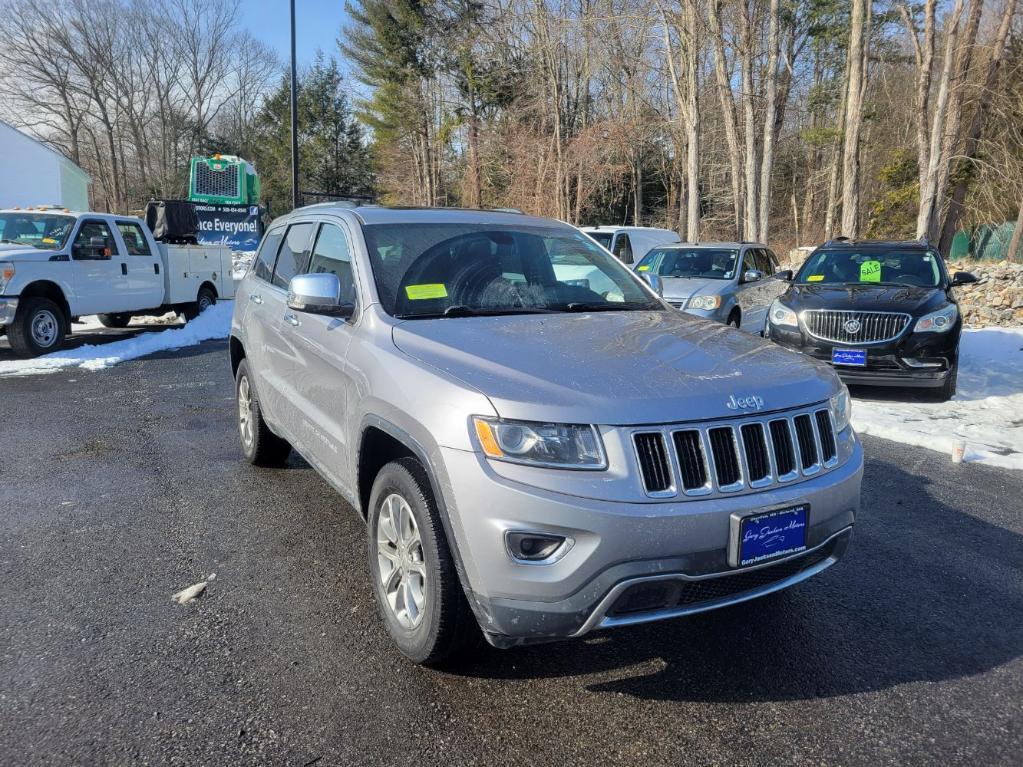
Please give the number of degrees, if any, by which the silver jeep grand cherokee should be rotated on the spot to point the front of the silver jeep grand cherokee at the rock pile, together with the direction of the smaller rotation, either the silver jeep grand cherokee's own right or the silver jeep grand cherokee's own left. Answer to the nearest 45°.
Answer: approximately 90° to the silver jeep grand cherokee's own left

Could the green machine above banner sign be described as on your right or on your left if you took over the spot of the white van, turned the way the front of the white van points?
on your right

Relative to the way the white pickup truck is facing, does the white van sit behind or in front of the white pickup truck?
behind

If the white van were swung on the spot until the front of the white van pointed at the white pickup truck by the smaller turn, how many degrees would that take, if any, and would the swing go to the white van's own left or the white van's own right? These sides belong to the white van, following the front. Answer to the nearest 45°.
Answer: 0° — it already faces it

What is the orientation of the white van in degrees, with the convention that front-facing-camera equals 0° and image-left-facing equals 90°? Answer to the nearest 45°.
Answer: approximately 45°

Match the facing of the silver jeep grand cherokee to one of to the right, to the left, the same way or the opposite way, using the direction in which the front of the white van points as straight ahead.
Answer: to the left

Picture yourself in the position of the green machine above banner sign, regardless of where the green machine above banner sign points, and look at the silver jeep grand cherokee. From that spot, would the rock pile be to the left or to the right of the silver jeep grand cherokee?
left

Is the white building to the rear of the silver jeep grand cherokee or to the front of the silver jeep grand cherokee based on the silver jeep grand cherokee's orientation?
to the rear
